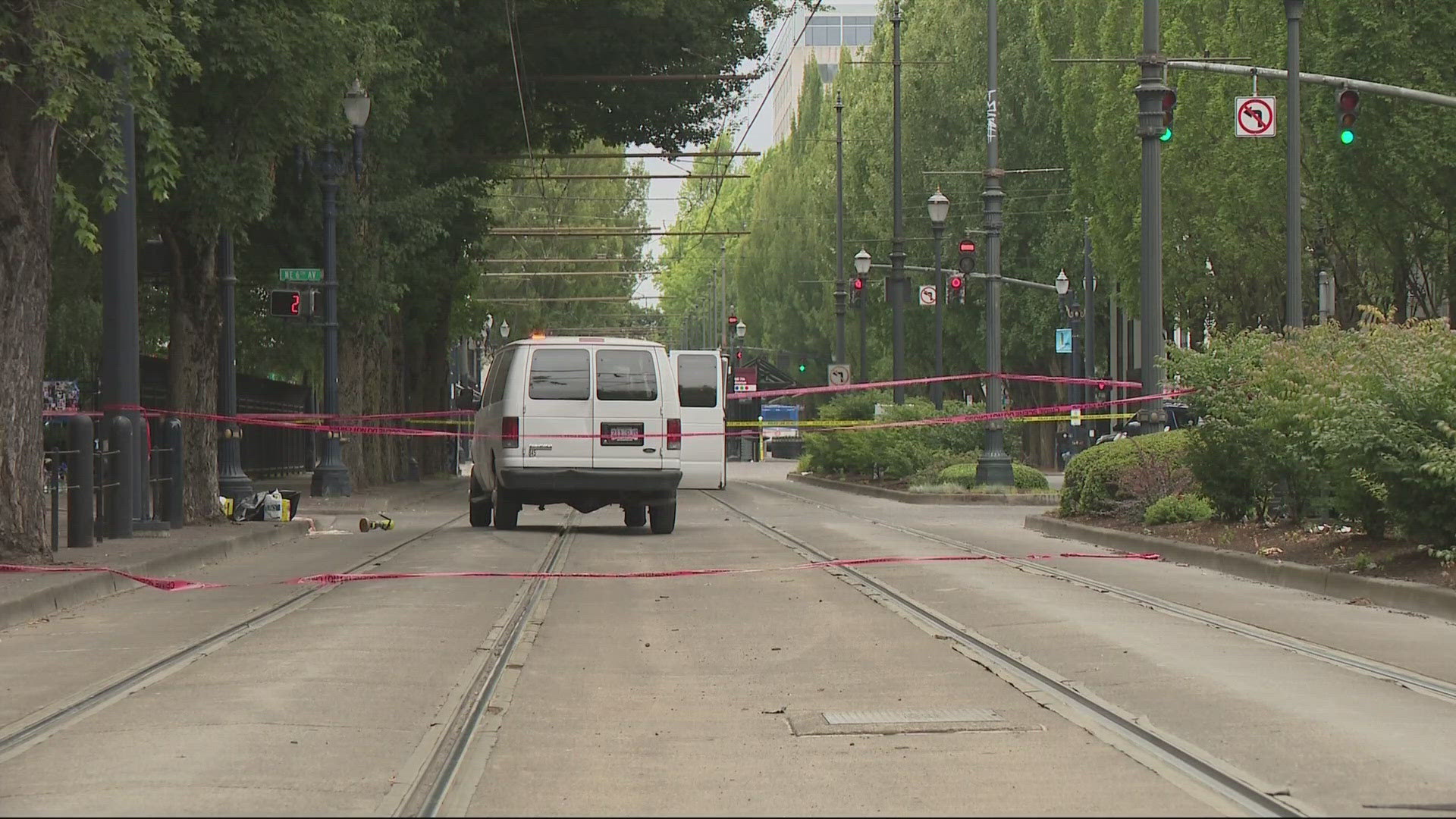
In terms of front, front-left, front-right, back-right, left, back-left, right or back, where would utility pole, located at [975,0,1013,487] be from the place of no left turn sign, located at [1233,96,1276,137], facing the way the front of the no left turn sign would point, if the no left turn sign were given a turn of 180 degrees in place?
front-left

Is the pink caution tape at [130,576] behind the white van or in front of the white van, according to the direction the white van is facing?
behind

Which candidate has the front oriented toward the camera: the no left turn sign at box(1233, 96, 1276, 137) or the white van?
the no left turn sign

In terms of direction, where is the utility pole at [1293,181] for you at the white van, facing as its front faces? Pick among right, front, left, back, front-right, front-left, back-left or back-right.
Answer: right

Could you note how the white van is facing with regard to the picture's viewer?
facing away from the viewer

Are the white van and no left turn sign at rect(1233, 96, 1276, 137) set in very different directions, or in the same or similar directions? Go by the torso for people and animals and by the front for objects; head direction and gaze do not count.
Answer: very different directions

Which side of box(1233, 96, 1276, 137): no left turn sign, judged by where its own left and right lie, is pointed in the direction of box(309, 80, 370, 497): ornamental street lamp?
right

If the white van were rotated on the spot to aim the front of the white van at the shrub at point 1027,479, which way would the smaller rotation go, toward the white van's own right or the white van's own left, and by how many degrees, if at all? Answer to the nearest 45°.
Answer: approximately 45° to the white van's own right

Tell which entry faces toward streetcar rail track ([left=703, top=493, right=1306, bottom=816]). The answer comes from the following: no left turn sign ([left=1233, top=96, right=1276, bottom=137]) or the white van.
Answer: the no left turn sign

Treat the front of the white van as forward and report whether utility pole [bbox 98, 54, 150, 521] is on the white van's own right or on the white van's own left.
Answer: on the white van's own left

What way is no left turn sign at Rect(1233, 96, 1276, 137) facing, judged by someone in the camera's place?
facing the viewer

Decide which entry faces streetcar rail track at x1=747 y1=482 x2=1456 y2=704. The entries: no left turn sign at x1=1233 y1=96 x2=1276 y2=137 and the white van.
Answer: the no left turn sign

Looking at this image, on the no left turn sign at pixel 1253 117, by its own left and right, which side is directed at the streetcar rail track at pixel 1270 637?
front

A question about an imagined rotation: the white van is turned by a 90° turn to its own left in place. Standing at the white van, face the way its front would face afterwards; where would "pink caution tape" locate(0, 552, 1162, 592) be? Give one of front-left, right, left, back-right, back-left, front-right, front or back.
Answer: left

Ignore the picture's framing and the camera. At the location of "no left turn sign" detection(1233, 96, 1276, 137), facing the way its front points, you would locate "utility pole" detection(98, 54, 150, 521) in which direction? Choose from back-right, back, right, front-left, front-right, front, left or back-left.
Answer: front-right

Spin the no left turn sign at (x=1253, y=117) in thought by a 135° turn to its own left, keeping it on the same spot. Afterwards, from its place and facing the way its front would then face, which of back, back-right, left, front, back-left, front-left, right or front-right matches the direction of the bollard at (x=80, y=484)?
back
